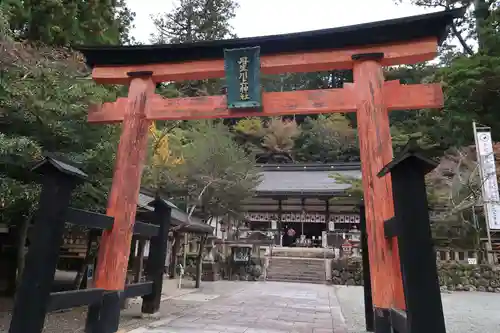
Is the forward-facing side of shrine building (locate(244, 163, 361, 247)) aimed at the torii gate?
yes

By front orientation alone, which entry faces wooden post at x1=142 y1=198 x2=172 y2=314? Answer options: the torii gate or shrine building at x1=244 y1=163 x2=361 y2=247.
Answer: the shrine building

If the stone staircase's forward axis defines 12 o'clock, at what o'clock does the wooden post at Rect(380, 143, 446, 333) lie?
The wooden post is roughly at 12 o'clock from the stone staircase.

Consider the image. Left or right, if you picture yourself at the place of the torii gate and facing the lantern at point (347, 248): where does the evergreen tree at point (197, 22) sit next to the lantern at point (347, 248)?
left

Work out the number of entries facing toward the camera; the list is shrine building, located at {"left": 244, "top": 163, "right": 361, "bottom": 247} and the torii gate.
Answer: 2

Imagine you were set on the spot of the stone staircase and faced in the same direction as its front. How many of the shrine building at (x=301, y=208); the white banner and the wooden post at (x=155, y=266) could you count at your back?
1

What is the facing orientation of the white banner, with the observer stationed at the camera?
facing the viewer

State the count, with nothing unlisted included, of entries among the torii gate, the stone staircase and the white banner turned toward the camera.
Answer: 3

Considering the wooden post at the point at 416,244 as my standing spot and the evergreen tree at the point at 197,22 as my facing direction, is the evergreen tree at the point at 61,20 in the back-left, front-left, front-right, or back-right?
front-left

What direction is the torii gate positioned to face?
toward the camera

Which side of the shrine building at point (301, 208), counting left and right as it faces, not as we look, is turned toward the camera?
front

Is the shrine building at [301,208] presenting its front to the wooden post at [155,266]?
yes

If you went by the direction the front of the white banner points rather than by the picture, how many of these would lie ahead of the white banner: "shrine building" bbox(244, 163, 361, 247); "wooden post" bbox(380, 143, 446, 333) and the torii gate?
2

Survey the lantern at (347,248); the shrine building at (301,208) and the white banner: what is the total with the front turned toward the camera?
3

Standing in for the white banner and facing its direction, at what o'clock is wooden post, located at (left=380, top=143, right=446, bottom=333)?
The wooden post is roughly at 12 o'clock from the white banner.

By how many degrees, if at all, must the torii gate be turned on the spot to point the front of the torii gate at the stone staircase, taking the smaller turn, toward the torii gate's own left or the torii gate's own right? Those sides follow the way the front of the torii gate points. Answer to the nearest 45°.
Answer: approximately 180°
